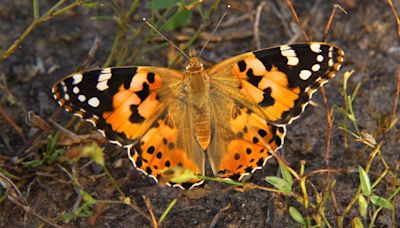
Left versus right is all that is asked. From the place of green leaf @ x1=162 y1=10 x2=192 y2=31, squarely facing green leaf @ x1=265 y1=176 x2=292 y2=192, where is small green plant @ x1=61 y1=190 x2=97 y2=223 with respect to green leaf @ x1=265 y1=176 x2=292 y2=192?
right

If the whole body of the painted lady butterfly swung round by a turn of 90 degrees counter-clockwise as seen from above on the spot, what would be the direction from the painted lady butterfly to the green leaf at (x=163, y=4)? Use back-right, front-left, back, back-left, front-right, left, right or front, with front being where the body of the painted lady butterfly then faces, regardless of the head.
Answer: right

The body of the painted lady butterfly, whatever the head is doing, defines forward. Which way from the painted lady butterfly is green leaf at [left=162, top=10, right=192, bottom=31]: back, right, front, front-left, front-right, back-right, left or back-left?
front

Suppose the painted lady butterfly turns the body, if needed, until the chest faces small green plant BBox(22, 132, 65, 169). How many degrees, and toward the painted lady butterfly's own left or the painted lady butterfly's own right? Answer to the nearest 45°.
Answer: approximately 90° to the painted lady butterfly's own left

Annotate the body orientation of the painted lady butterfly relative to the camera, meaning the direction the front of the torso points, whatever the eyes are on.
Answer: away from the camera

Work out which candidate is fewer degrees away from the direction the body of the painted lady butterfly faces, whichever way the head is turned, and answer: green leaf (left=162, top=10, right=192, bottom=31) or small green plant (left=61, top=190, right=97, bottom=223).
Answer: the green leaf

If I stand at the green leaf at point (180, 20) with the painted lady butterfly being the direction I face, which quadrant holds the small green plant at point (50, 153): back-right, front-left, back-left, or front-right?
front-right

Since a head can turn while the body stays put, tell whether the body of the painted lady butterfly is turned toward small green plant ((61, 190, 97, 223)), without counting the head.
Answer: no

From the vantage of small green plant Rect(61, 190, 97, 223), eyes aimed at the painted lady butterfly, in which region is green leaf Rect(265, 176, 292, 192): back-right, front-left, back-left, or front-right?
front-right
